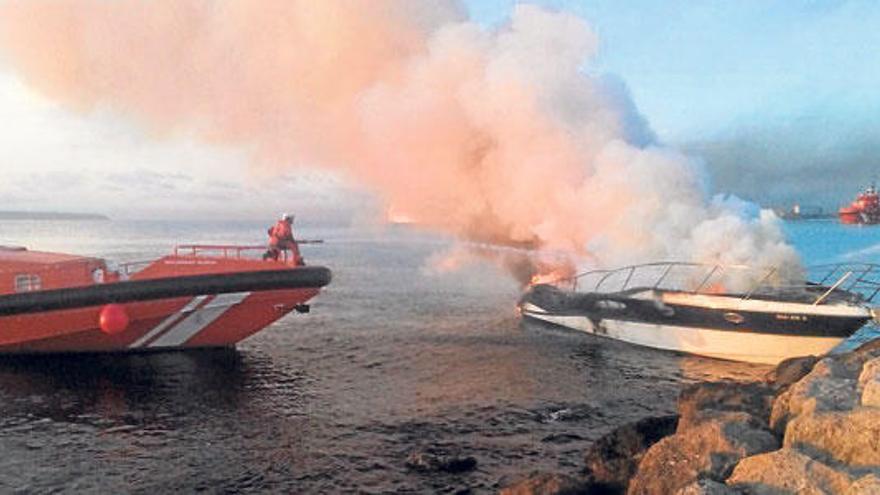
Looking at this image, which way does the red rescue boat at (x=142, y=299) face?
to the viewer's right

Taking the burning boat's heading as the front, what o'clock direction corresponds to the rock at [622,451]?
The rock is roughly at 2 o'clock from the burning boat.

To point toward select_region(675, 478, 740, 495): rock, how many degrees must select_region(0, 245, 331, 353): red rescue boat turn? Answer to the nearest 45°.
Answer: approximately 90° to its right

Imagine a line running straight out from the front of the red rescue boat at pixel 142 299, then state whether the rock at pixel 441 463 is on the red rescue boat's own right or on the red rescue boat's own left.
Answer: on the red rescue boat's own right

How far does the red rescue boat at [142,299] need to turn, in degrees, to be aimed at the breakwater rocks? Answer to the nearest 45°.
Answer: approximately 45° to its right

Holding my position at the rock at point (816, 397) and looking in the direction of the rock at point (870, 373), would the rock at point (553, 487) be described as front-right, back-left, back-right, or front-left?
back-right

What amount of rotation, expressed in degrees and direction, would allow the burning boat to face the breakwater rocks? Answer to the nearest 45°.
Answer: approximately 45° to its right

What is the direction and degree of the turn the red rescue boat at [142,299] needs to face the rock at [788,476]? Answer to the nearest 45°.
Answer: approximately 90° to its right

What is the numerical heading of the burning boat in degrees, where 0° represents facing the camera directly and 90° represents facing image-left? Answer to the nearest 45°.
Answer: approximately 315°

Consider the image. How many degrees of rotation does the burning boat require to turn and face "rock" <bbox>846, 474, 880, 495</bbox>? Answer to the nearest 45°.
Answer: approximately 45° to its right

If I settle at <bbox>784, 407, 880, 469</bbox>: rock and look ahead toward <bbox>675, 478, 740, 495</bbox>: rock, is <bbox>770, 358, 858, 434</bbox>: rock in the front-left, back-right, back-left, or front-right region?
back-right
